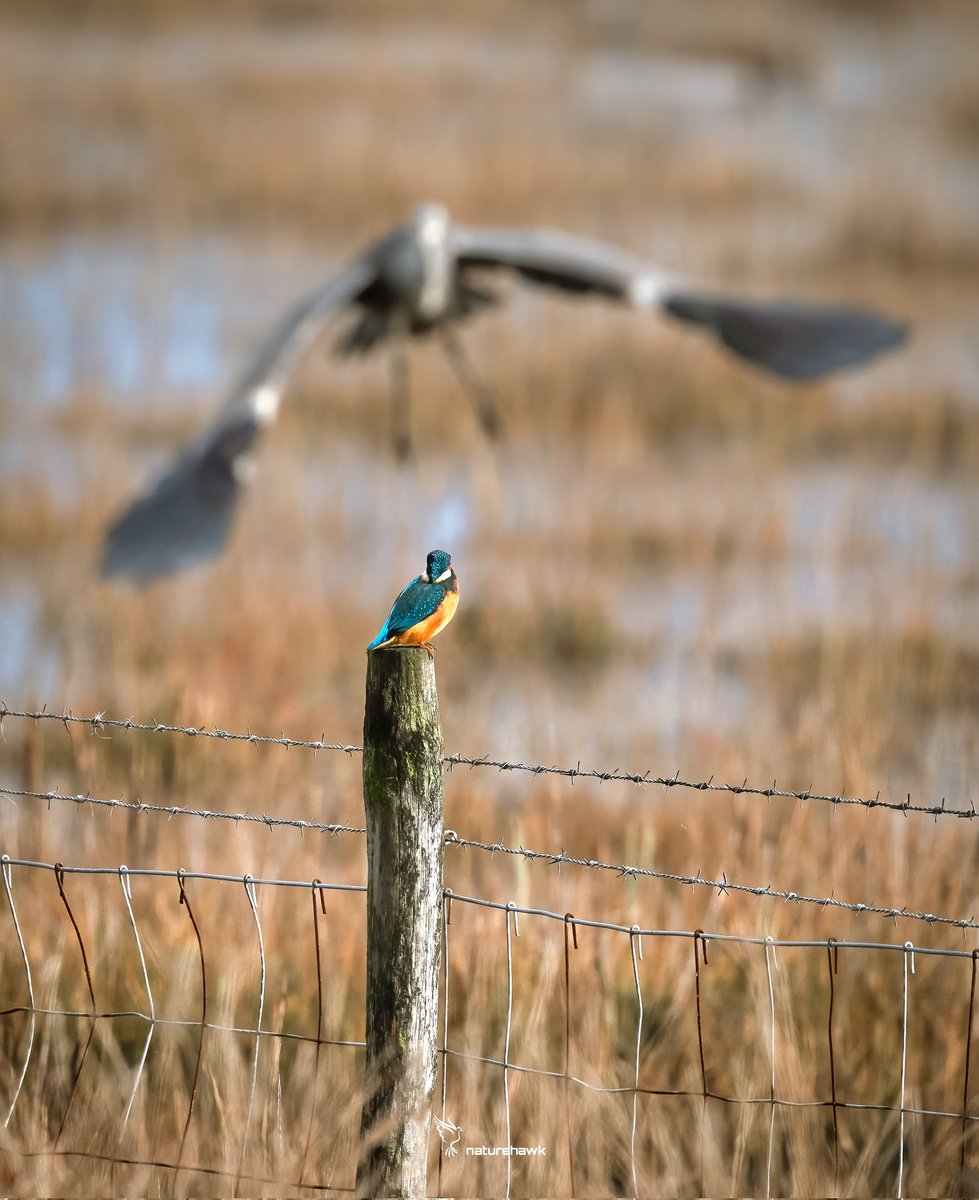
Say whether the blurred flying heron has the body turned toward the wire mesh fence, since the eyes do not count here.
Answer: yes

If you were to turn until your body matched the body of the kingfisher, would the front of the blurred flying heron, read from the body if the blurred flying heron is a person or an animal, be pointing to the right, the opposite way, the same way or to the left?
to the right

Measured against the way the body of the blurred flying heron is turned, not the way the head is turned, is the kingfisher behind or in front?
in front

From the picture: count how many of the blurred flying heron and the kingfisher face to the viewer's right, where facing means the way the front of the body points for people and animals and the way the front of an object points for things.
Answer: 1

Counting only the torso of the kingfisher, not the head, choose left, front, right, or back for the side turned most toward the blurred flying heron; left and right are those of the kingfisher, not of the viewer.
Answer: left

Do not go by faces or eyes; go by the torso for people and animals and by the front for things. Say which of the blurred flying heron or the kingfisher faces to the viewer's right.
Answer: the kingfisher

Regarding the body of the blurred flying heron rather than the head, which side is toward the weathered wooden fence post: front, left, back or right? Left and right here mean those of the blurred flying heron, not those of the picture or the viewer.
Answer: front

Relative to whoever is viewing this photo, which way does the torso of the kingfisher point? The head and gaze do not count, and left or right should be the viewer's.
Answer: facing to the right of the viewer

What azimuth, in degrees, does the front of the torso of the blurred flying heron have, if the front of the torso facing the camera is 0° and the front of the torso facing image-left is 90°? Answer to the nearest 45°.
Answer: approximately 0°
